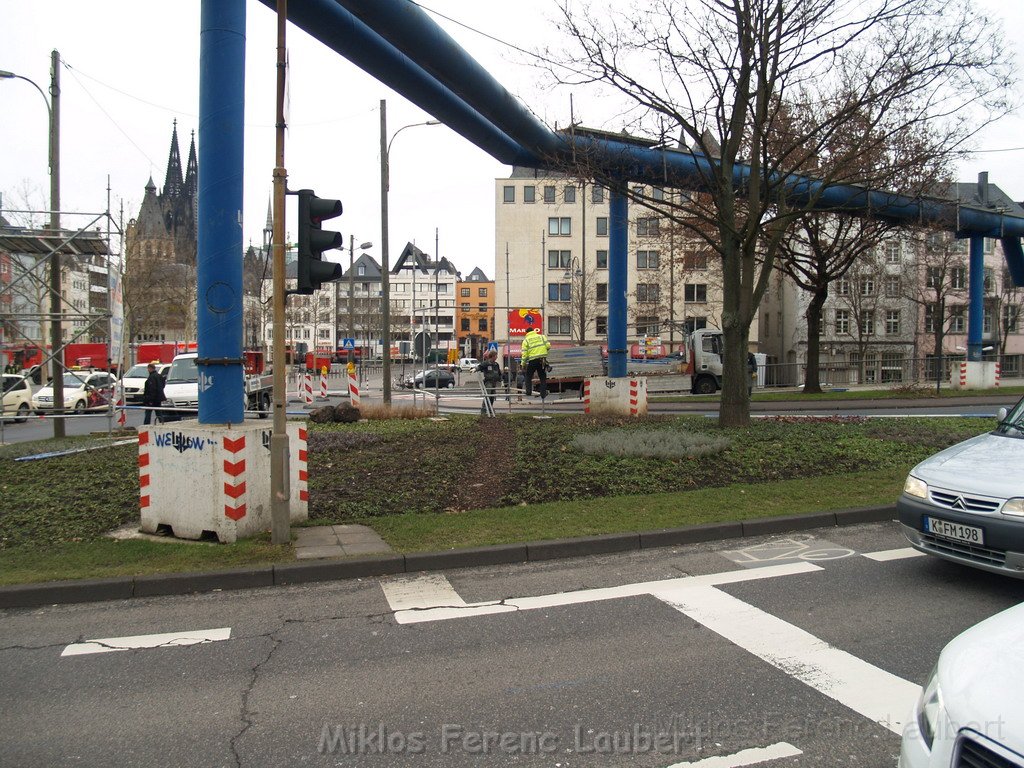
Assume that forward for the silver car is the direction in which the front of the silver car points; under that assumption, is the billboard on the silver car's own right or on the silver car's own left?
on the silver car's own right

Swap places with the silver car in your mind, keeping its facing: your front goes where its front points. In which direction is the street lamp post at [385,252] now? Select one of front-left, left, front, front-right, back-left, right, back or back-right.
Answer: right

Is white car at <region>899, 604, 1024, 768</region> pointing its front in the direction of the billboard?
no

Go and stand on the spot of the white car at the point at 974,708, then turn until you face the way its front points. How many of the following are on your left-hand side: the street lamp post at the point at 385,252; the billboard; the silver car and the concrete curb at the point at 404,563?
0

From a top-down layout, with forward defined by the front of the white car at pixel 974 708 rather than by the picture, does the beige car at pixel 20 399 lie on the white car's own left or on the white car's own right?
on the white car's own right

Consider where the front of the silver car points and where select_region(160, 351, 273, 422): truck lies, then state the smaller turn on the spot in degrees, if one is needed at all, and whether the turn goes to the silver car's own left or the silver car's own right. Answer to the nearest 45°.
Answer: approximately 90° to the silver car's own right

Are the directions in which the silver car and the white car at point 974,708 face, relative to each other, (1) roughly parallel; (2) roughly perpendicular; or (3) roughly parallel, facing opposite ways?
roughly parallel

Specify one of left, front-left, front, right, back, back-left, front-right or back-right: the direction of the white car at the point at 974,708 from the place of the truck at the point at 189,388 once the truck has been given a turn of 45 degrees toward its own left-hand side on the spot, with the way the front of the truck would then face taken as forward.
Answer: front

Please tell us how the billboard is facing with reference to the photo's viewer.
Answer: facing the viewer

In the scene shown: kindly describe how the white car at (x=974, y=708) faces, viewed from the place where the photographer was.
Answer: facing the viewer and to the left of the viewer

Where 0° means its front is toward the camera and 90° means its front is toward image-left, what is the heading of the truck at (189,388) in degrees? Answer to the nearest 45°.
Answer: approximately 45°

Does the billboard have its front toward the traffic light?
yes
